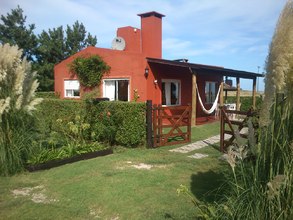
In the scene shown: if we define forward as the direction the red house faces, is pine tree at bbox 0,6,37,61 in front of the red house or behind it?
behind

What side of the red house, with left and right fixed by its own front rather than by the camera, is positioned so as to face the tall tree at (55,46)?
back

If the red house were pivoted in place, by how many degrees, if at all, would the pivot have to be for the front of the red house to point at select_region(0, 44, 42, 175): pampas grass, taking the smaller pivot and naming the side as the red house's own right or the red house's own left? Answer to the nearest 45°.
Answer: approximately 45° to the red house's own right

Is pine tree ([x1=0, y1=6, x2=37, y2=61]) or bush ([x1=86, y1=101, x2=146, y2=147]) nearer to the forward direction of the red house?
the bush

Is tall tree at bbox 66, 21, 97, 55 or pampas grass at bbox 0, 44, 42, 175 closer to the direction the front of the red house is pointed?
the pampas grass

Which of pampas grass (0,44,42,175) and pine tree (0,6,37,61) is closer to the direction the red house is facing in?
the pampas grass

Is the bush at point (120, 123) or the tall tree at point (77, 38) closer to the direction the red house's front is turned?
the bush

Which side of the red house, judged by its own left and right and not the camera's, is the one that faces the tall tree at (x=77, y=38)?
back

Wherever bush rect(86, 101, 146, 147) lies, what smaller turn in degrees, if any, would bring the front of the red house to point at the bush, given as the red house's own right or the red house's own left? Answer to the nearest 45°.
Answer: approximately 45° to the red house's own right

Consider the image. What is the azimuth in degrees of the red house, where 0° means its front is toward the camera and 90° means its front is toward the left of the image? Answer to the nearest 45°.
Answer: approximately 315°
